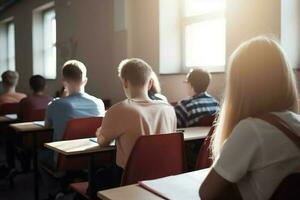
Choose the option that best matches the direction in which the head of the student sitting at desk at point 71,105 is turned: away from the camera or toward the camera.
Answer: away from the camera

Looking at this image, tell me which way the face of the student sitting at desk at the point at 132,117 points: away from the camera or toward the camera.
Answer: away from the camera

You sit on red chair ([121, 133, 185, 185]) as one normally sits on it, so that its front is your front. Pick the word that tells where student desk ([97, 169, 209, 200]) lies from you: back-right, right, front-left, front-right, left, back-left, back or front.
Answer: back-left

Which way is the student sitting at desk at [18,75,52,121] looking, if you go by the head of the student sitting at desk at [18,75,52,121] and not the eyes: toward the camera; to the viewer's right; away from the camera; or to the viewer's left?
away from the camera

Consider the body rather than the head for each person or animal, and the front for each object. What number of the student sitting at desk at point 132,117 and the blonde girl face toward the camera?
0

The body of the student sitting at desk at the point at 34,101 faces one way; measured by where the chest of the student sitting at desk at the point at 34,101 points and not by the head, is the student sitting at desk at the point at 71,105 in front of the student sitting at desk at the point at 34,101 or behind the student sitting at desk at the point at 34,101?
behind

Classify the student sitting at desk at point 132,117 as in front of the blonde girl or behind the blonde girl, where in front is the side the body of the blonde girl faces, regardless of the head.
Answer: in front

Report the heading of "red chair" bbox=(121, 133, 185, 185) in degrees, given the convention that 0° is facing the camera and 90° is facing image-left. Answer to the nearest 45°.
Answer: approximately 135°

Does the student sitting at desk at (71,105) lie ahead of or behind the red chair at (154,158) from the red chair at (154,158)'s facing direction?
ahead

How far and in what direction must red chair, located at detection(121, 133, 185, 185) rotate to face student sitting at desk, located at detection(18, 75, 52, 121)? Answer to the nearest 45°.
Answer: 0° — it already faces them

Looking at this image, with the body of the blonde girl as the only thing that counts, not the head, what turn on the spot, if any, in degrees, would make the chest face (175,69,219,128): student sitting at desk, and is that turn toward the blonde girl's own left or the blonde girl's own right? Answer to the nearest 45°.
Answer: approximately 45° to the blonde girl's own right
